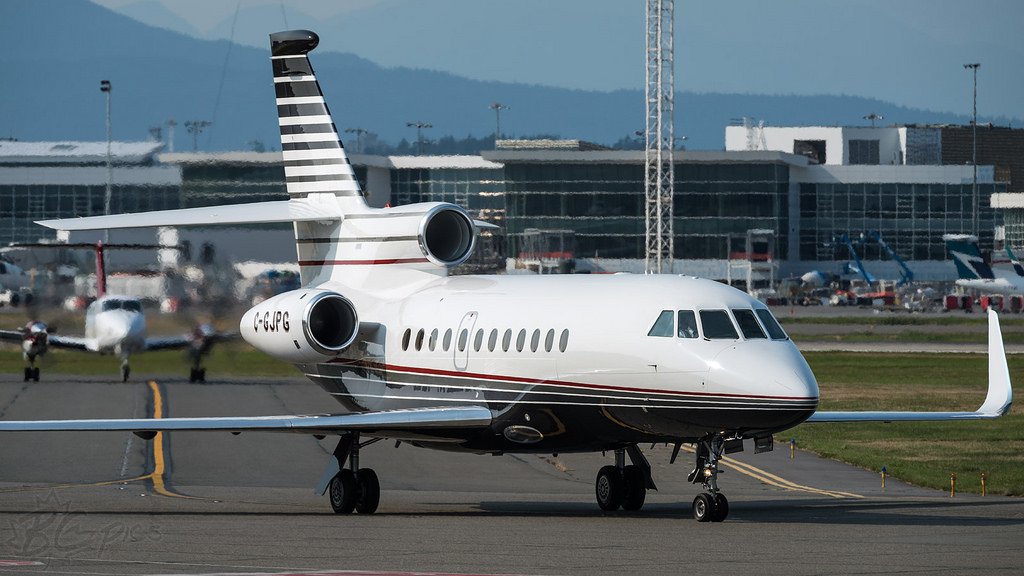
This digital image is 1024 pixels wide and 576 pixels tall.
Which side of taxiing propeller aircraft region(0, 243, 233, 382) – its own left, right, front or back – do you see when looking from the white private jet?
front

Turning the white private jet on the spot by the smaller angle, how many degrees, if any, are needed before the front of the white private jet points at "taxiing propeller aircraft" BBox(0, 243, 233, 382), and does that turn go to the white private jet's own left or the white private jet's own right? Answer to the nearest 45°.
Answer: approximately 180°

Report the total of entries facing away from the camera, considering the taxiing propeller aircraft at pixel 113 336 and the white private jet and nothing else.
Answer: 0

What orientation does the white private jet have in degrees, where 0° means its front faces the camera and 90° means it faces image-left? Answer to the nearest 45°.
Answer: approximately 315°

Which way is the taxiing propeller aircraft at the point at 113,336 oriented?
toward the camera
